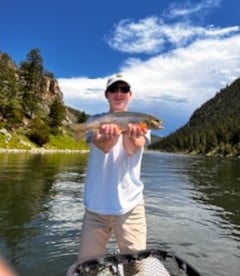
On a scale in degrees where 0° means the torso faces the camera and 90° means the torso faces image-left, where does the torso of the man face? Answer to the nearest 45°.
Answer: approximately 0°
